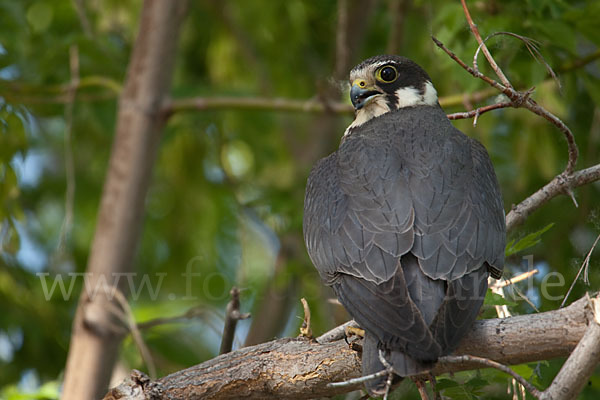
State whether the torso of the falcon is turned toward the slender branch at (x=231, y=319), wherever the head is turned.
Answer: no

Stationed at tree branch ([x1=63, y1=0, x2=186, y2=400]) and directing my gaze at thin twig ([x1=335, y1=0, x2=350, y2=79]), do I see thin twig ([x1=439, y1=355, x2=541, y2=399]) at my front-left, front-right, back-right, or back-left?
front-right

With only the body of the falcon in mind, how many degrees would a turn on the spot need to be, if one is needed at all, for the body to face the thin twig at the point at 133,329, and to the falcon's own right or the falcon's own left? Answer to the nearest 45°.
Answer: approximately 45° to the falcon's own left

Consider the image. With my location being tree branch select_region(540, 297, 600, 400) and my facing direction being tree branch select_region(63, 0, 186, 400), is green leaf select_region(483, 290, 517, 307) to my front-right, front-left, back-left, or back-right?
front-right

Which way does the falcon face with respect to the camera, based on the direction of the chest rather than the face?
away from the camera
